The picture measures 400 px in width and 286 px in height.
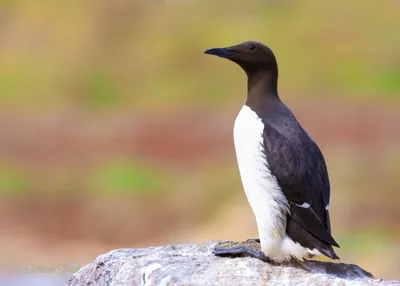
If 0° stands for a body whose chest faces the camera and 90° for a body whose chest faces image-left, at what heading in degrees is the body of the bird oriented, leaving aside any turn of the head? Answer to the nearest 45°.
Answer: approximately 90°
